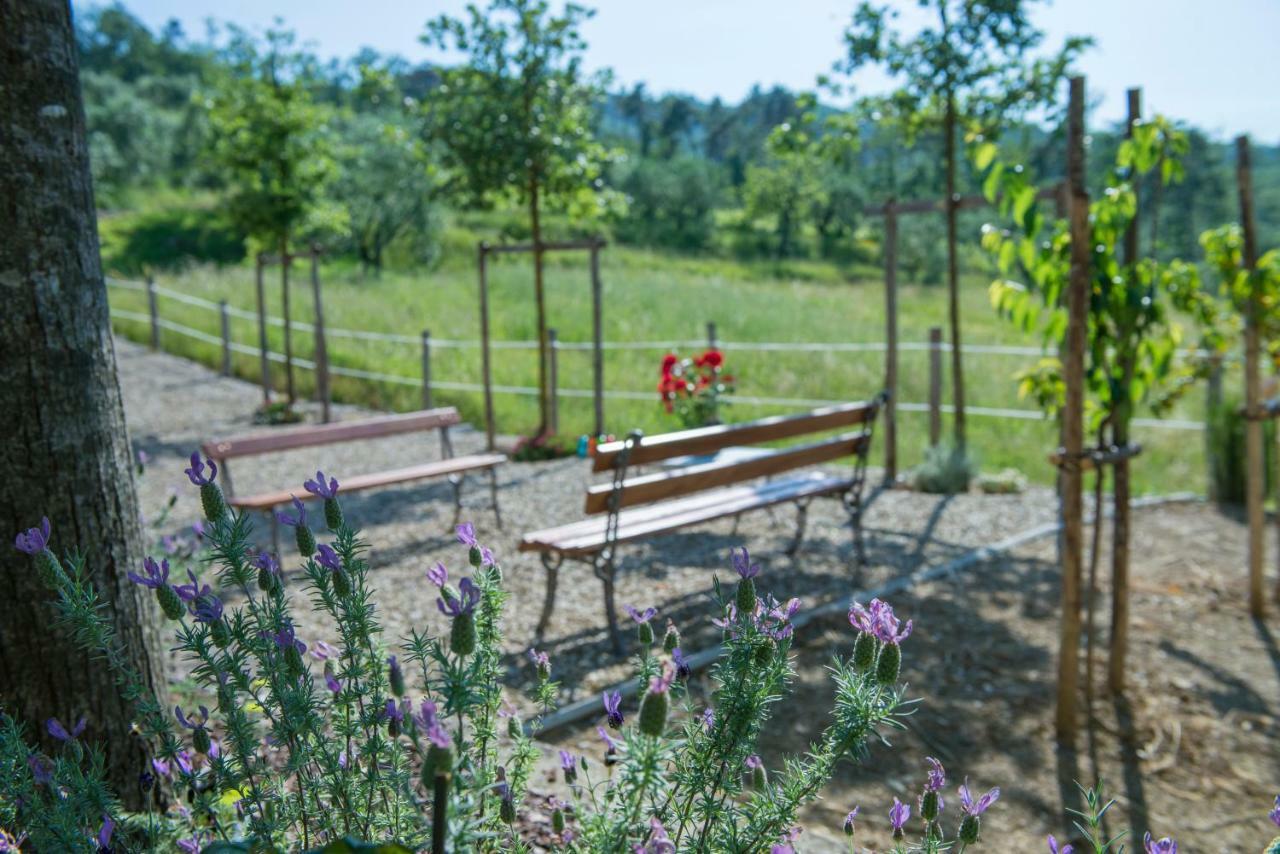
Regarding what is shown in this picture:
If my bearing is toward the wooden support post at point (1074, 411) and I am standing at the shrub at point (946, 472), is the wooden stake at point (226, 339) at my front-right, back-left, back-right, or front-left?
back-right

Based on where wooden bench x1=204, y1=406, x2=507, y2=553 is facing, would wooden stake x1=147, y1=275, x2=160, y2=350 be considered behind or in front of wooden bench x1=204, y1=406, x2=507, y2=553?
behind

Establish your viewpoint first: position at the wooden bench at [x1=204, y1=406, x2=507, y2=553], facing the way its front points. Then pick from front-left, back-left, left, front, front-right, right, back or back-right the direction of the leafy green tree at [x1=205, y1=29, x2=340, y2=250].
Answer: back-left

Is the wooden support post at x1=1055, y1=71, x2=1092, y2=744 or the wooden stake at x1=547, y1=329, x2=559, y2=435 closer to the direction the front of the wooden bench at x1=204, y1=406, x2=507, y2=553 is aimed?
the wooden support post

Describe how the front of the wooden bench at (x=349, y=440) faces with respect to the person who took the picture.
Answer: facing the viewer and to the right of the viewer

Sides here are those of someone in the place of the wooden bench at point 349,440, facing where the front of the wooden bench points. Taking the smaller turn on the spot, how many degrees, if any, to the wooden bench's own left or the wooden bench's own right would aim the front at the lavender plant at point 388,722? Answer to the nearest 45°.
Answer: approximately 45° to the wooden bench's own right

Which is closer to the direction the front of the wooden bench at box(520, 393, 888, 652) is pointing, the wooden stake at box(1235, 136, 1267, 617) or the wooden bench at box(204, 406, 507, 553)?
the wooden bench
